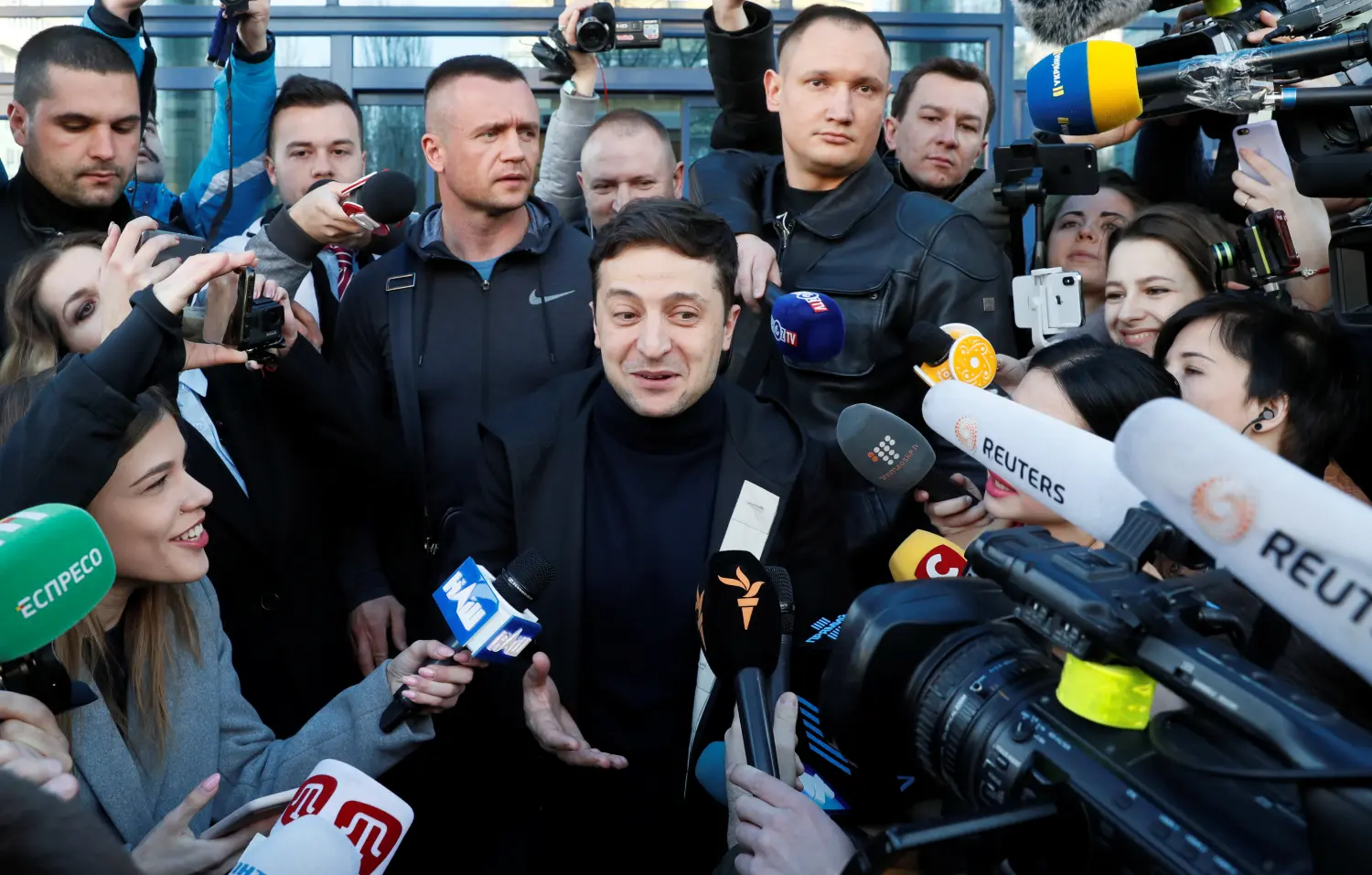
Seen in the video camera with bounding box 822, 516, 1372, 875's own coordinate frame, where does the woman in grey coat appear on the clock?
The woman in grey coat is roughly at 11 o'clock from the video camera.

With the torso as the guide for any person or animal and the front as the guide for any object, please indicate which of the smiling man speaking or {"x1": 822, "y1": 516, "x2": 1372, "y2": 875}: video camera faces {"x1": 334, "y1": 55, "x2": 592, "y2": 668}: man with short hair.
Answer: the video camera

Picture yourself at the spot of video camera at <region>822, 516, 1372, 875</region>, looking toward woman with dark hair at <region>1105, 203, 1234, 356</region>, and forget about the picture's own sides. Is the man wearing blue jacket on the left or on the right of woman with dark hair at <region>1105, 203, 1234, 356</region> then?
left

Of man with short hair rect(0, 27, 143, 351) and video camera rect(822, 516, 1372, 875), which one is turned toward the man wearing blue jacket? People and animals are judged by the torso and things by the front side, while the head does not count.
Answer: the video camera

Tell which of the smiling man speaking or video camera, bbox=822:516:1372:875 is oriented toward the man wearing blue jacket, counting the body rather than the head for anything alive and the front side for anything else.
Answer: the video camera

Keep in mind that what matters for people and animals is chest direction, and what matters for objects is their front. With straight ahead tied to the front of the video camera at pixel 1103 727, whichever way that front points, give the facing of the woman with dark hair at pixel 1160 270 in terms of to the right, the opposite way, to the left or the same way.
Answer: to the left

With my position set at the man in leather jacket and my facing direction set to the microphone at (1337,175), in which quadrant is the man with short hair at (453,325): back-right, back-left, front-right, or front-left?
back-right

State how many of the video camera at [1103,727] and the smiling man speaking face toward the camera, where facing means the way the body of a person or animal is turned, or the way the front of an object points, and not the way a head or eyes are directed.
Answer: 1

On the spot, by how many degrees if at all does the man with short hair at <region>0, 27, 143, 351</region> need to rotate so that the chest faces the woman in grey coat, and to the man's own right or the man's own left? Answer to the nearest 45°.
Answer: approximately 45° to the man's own right

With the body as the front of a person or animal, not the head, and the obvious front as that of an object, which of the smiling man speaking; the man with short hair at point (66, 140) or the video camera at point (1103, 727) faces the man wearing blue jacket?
the video camera

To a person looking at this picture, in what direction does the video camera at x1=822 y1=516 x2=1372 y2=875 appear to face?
facing away from the viewer and to the left of the viewer
